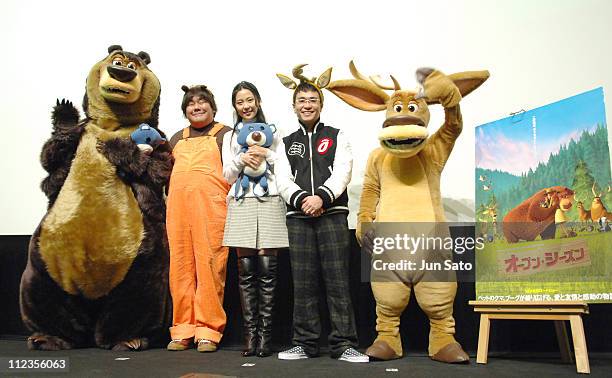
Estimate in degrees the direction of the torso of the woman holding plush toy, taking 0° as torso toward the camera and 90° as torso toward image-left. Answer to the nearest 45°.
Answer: approximately 0°

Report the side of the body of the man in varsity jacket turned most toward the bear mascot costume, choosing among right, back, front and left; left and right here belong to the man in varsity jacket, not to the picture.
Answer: right

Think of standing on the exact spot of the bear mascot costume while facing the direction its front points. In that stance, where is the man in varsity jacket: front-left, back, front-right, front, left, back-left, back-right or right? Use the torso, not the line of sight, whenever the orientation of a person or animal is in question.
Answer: front-left

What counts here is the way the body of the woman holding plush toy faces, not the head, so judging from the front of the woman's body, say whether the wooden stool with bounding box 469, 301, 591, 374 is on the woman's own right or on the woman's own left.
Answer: on the woman's own left

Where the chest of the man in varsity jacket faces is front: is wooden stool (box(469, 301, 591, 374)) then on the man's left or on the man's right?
on the man's left
